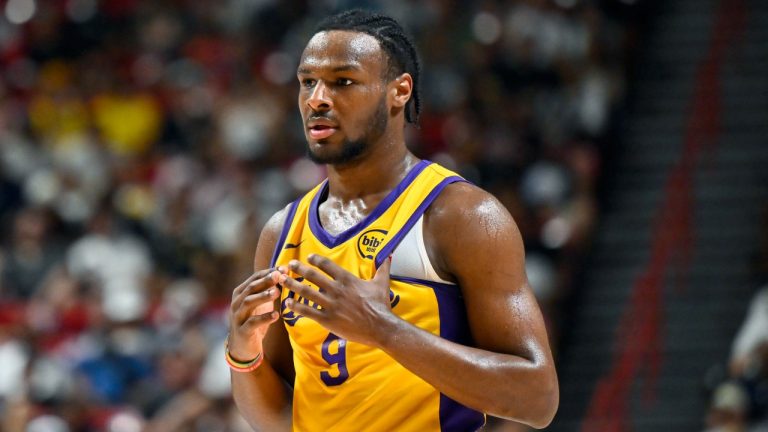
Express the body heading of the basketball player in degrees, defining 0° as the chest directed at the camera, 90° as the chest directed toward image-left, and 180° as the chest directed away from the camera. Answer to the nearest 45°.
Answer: approximately 45°

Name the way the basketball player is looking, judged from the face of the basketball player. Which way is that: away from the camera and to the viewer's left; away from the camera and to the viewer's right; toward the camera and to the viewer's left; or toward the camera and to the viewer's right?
toward the camera and to the viewer's left
